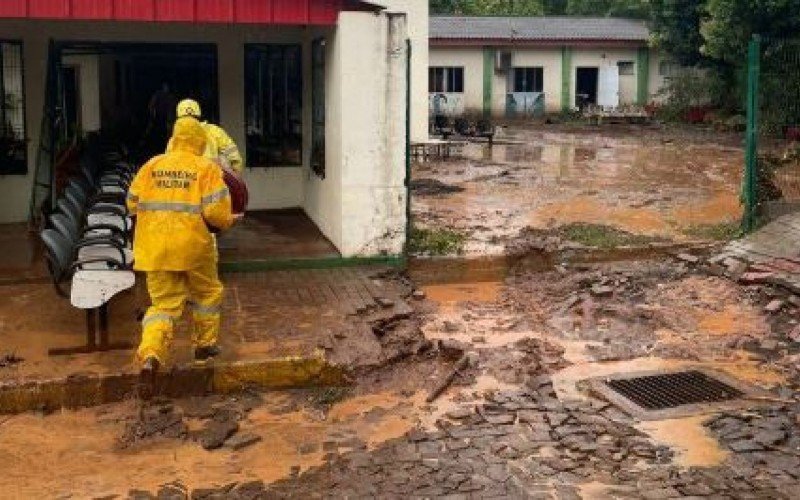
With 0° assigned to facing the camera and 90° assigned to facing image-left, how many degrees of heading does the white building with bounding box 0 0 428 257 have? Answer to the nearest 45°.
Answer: approximately 0°

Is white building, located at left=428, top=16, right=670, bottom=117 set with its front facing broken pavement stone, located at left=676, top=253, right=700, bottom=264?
yes

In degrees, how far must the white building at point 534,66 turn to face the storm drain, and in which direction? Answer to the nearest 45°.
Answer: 0° — it already faces it

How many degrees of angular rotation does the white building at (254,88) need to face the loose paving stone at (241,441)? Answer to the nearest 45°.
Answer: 0° — it already faces it

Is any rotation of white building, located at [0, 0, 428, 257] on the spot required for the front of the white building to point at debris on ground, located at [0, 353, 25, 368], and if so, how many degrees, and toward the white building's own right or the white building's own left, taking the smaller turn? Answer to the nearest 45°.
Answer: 0° — it already faces it

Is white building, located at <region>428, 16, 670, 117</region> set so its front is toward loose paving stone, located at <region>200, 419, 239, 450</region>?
yes

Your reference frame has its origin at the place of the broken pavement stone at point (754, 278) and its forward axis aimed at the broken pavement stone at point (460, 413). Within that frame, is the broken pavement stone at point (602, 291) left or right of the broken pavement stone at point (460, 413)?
right

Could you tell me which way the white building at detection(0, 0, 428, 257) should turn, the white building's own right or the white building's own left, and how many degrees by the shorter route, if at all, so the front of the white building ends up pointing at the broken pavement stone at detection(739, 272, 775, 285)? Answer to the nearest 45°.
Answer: approximately 45° to the white building's own left

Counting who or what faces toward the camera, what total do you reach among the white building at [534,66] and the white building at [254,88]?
2

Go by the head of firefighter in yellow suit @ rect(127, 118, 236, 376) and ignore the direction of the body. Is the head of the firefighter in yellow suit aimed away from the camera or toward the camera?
away from the camera

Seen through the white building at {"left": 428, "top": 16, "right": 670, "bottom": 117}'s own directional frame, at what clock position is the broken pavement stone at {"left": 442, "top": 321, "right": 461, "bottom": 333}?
The broken pavement stone is roughly at 12 o'clock from the white building.
